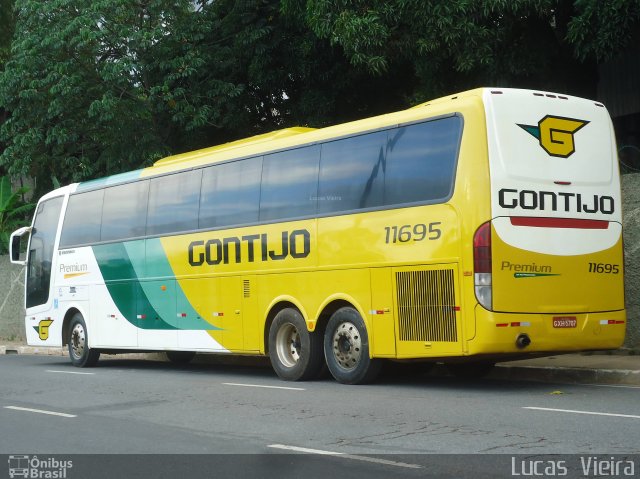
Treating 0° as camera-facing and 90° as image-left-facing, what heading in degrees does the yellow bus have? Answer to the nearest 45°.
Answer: approximately 135°

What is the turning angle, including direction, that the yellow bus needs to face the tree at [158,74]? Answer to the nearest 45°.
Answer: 0° — it already faces it

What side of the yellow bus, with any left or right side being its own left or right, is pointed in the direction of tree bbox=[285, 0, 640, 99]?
right
